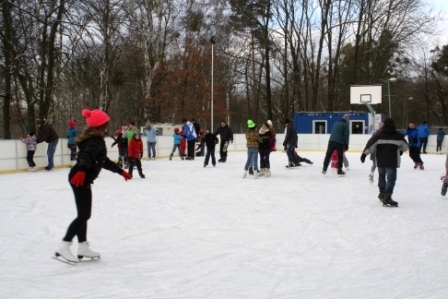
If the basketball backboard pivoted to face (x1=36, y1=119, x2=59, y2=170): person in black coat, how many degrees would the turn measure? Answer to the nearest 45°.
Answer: approximately 45° to its right

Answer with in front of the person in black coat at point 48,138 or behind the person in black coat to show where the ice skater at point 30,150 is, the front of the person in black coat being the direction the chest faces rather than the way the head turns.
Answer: in front

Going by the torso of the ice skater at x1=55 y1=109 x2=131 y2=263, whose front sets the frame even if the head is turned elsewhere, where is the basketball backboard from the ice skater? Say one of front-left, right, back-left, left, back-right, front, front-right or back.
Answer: front-left

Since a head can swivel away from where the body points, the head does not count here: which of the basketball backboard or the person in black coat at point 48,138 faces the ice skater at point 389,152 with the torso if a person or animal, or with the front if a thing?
the basketball backboard

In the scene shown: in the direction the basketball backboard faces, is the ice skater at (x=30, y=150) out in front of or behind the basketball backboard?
in front

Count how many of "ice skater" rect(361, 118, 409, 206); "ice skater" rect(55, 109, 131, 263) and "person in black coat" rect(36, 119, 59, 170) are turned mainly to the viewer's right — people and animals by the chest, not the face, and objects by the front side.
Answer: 1
